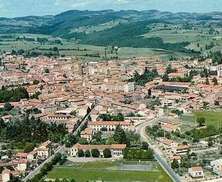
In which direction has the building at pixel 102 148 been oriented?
toward the camera

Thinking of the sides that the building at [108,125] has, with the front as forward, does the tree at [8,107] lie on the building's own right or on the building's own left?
on the building's own right

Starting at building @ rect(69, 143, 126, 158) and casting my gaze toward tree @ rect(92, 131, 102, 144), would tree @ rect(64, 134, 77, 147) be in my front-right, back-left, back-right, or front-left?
front-left

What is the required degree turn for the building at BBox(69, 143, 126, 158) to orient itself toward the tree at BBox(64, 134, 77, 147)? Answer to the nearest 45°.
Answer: approximately 135° to its right

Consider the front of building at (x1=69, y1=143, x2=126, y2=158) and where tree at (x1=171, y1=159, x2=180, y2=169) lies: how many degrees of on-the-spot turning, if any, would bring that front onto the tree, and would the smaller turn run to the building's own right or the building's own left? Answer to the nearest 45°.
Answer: approximately 45° to the building's own left

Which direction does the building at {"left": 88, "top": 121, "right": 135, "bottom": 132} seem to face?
toward the camera

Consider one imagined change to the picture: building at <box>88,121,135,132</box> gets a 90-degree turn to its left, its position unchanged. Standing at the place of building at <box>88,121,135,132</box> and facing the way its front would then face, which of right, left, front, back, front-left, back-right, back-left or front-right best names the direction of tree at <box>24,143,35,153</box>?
back-right

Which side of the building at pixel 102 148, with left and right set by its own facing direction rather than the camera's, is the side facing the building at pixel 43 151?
right

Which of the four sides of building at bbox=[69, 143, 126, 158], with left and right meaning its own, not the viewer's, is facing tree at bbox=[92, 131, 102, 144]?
back

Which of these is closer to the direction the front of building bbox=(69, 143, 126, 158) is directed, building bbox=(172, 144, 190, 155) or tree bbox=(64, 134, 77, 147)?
the building

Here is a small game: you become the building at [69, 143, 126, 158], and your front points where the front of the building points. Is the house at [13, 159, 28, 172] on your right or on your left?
on your right

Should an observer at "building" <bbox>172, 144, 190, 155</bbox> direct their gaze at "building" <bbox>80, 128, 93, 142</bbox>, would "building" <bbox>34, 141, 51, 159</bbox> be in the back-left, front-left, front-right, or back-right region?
front-left

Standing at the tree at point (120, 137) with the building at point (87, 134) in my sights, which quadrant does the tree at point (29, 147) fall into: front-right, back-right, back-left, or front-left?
front-left

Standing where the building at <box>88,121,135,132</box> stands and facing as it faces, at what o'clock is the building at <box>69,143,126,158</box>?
the building at <box>69,143,126,158</box> is roughly at 12 o'clock from the building at <box>88,121,135,132</box>.

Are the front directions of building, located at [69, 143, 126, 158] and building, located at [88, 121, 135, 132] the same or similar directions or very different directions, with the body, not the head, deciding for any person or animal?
same or similar directions
